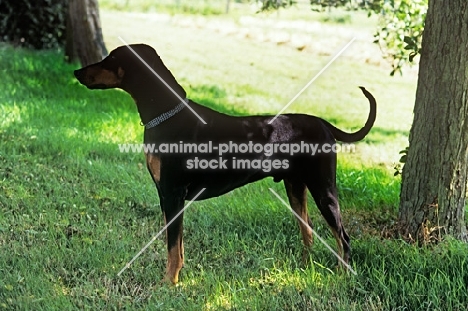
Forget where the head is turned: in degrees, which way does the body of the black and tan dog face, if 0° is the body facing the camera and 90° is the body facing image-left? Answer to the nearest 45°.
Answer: approximately 90°

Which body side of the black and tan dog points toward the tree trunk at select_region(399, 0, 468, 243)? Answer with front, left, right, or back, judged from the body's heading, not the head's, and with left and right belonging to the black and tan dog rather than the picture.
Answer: back

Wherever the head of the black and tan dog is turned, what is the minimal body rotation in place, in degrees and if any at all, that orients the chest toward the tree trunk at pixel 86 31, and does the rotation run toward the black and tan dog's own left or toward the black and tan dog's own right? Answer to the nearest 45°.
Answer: approximately 90° to the black and tan dog's own right
